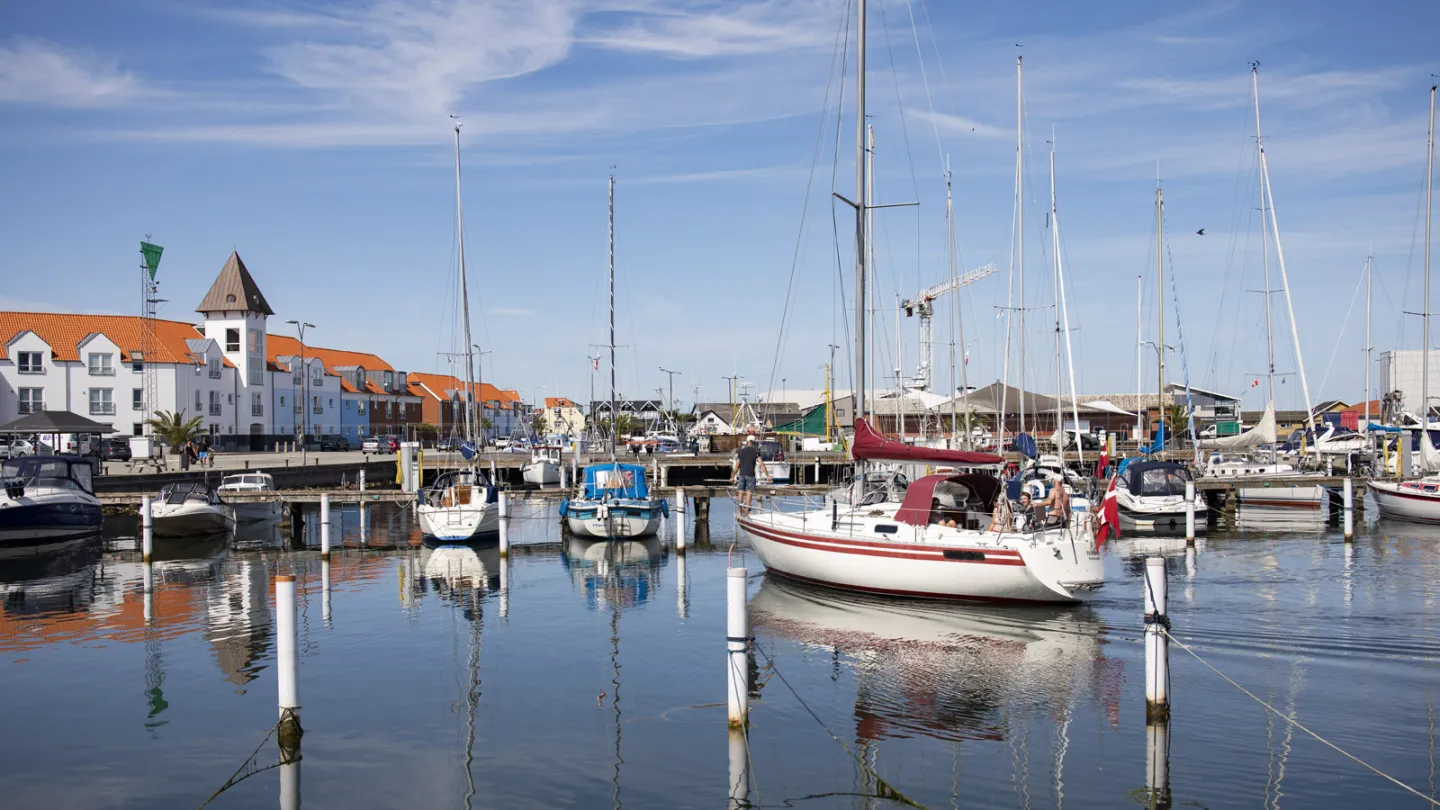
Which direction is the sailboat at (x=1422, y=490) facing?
to the viewer's left

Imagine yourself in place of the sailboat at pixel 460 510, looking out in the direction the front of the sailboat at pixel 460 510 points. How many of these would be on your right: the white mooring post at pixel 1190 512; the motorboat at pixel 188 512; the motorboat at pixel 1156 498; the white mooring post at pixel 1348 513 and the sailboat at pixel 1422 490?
4

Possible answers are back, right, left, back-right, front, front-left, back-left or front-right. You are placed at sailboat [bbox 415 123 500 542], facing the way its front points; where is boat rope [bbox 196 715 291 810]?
back

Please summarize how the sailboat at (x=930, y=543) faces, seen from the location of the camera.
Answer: facing away from the viewer and to the left of the viewer

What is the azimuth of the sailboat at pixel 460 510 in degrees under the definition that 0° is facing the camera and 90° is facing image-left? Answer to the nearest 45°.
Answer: approximately 180°

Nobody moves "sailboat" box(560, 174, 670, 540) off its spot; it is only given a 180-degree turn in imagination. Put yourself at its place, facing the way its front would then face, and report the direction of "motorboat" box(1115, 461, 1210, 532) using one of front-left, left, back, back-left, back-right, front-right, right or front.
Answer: left

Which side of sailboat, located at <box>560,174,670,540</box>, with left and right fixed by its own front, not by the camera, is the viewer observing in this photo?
back

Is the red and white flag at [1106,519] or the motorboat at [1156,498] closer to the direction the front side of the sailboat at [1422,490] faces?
the motorboat

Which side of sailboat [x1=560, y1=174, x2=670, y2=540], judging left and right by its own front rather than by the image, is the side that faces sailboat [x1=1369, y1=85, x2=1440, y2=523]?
right

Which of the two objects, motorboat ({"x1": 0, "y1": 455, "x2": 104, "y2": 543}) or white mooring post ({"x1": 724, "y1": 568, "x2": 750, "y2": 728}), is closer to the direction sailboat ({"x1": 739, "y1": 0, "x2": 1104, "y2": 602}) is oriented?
the motorboat

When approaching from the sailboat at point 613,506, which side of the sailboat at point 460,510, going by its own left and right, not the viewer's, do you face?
right
